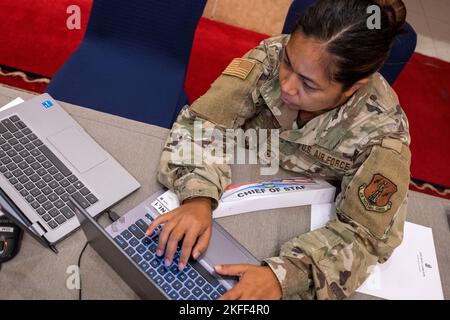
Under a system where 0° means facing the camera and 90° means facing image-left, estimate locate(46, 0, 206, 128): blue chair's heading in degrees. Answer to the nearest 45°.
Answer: approximately 45°

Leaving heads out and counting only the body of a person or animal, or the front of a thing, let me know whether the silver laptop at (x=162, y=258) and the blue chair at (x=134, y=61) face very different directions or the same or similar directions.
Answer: very different directions

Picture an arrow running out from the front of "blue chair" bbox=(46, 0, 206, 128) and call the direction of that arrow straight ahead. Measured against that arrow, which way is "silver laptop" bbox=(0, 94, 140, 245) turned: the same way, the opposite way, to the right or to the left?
the opposite way

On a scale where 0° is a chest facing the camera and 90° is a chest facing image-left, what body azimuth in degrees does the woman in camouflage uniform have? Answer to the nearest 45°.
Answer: approximately 45°

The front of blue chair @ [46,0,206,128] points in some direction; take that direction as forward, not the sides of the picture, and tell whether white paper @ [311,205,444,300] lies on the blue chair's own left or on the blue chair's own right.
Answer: on the blue chair's own left

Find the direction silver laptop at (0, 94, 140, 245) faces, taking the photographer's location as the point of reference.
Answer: facing away from the viewer and to the right of the viewer

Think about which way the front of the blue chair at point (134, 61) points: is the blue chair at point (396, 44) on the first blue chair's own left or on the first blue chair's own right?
on the first blue chair's own left
